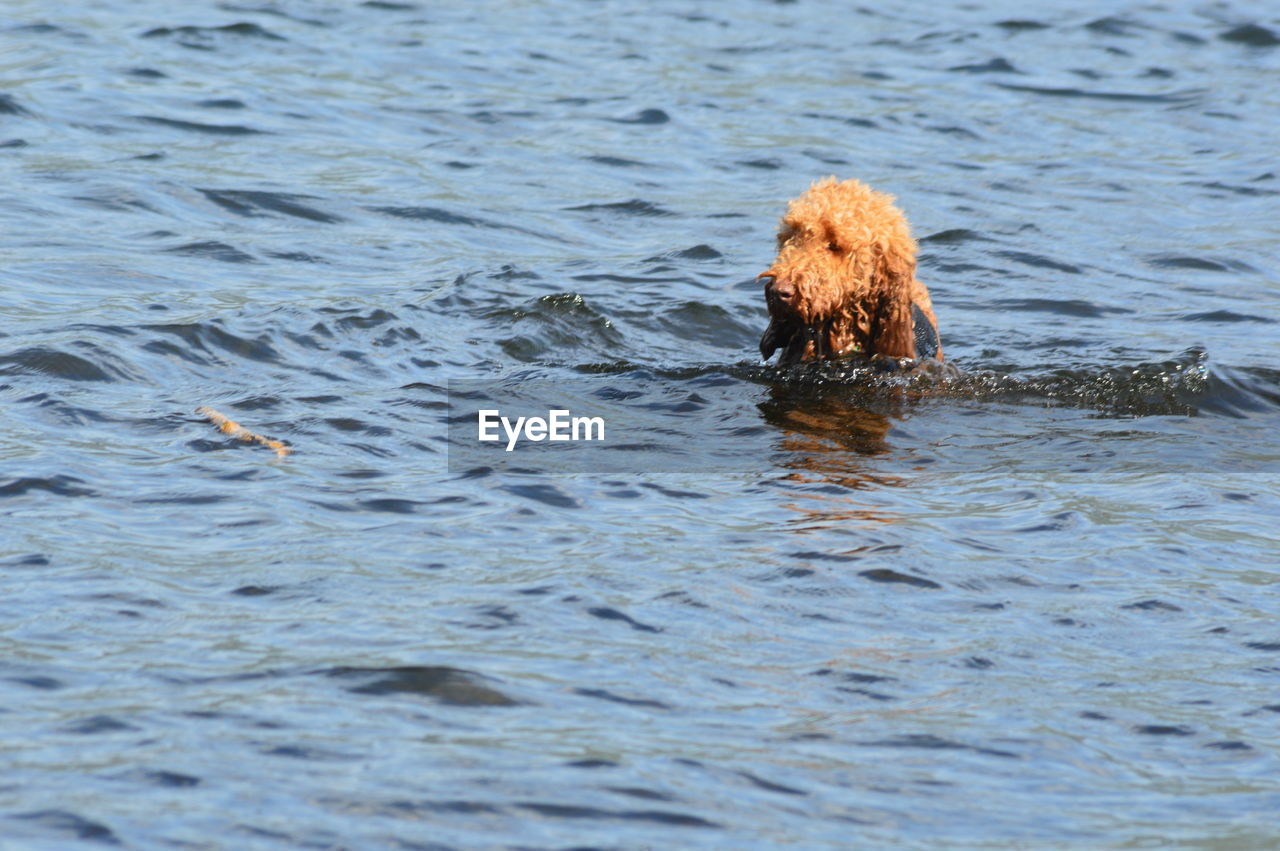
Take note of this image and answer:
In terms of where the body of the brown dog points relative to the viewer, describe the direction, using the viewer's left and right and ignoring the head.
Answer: facing the viewer and to the left of the viewer

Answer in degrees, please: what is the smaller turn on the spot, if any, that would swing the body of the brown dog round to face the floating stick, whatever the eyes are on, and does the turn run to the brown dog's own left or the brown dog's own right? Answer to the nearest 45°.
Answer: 0° — it already faces it
